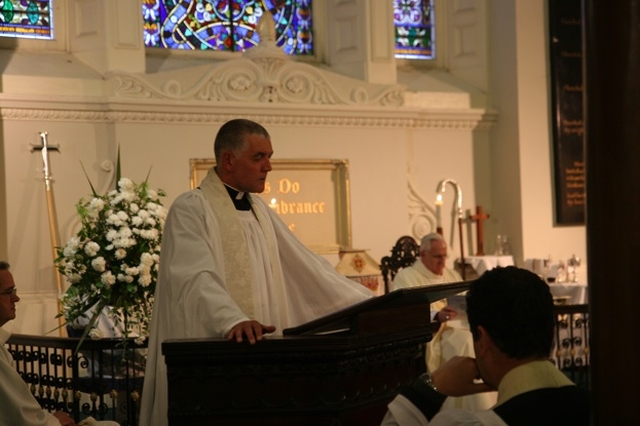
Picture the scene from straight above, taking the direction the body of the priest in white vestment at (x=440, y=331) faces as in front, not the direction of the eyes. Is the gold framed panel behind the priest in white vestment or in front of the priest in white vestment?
behind

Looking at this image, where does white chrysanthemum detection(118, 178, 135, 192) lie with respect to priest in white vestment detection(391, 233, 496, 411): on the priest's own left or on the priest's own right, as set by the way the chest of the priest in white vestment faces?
on the priest's own right

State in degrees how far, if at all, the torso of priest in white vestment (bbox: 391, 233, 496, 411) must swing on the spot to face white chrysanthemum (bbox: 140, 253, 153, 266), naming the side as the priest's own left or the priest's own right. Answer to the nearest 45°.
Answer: approximately 90° to the priest's own right

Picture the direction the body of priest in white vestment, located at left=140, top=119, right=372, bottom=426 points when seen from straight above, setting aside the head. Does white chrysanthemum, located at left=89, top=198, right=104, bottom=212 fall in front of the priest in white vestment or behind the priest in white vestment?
behind

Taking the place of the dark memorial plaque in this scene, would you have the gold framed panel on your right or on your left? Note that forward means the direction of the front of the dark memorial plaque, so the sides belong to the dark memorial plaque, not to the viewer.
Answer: on your right

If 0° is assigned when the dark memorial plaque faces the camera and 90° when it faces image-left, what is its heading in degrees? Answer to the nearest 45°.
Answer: approximately 0°

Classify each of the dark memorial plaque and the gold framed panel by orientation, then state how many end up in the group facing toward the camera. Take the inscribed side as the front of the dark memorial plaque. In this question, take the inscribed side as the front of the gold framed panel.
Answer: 2

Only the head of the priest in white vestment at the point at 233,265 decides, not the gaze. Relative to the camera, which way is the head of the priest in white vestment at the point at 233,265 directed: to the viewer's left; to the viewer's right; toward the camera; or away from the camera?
to the viewer's right

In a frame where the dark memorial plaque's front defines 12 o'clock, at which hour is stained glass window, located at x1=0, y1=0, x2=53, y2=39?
The stained glass window is roughly at 2 o'clock from the dark memorial plaque.
